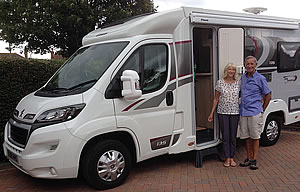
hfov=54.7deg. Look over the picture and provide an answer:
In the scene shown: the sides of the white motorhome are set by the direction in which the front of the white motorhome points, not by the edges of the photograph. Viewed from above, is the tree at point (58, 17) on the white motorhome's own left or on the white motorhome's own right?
on the white motorhome's own right

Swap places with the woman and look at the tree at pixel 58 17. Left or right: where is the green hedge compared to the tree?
left

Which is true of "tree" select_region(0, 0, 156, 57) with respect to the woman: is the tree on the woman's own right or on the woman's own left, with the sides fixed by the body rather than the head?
on the woman's own right

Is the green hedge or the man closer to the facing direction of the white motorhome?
the green hedge

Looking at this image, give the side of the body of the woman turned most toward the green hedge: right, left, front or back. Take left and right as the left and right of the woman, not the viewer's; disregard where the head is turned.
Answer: right

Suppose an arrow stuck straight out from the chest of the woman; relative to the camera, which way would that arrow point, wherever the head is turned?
toward the camera

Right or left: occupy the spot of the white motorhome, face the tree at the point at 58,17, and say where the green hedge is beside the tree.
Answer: left

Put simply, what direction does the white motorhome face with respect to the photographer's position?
facing the viewer and to the left of the viewer

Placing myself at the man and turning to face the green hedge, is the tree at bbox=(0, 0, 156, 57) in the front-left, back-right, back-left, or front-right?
front-right

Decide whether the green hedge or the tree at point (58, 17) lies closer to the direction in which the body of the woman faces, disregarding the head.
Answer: the green hedge

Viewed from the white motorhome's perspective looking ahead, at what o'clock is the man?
The man is roughly at 7 o'clock from the white motorhome.

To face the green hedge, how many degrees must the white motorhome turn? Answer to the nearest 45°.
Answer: approximately 90° to its right
